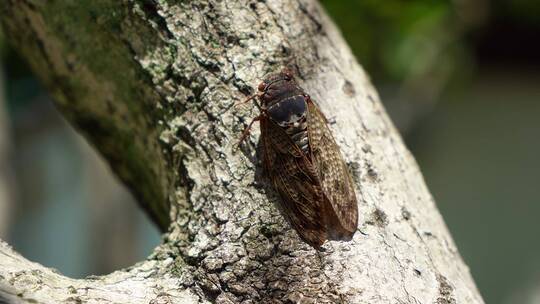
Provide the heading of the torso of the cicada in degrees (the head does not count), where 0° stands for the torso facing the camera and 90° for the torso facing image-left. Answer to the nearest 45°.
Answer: approximately 135°
